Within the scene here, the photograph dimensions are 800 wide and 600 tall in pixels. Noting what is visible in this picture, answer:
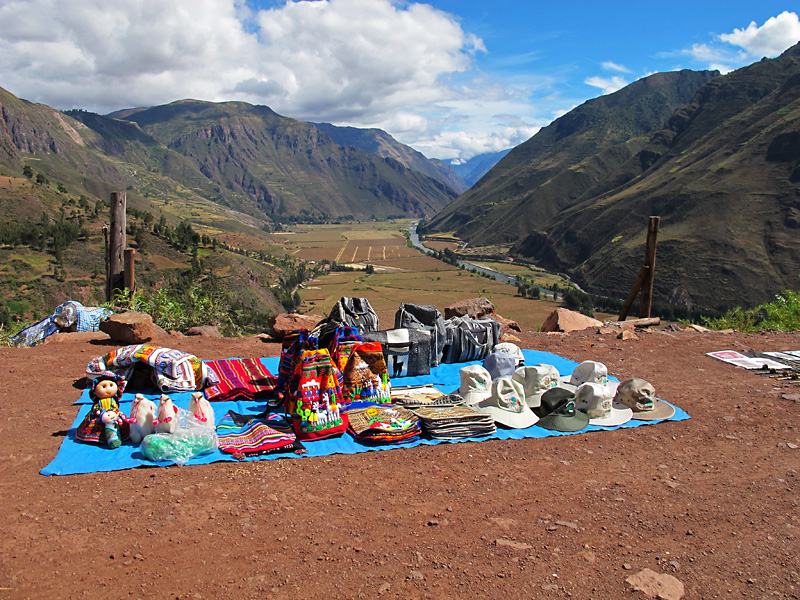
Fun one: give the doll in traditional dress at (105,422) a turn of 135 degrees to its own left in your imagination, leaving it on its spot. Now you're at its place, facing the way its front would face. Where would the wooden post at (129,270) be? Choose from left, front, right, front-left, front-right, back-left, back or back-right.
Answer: front-left

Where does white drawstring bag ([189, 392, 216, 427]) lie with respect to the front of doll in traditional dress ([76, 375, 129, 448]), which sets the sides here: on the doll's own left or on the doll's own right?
on the doll's own left

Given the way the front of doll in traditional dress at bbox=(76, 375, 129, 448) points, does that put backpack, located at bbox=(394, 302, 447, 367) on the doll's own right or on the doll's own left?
on the doll's own left

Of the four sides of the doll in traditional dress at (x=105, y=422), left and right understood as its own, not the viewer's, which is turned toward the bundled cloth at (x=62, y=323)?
back

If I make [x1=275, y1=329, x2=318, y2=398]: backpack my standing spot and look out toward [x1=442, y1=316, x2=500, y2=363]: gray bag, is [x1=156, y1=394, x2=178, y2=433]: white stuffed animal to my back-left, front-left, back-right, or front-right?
back-right

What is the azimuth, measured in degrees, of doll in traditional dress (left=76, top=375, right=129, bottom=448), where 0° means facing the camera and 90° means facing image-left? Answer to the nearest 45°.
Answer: approximately 0°

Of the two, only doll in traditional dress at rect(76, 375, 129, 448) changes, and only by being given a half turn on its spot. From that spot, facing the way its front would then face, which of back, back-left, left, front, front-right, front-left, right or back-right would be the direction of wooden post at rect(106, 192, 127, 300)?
front

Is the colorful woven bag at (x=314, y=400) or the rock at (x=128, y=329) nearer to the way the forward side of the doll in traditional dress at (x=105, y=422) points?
the colorful woven bag

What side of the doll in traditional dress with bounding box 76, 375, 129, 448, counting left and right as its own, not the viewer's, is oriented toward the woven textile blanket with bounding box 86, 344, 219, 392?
back

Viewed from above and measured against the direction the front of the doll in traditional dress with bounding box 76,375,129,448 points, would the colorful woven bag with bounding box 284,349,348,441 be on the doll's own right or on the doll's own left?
on the doll's own left

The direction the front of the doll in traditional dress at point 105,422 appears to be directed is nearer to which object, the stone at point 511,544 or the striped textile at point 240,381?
the stone
